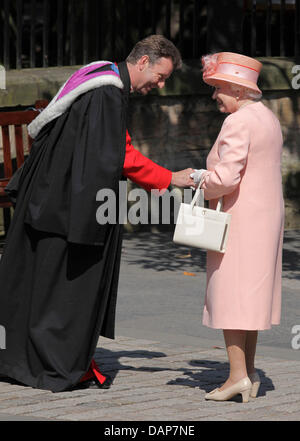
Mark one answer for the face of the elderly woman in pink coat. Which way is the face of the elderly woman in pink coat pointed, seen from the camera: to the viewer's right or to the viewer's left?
to the viewer's left

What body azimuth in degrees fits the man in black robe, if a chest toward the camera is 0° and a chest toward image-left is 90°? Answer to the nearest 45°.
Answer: approximately 270°

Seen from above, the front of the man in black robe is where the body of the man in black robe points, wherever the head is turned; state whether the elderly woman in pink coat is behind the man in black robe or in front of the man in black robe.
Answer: in front

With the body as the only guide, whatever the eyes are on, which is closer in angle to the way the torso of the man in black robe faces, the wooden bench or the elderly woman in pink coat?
the elderly woman in pink coat

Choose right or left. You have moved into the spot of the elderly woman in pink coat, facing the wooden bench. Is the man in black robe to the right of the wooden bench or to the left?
left

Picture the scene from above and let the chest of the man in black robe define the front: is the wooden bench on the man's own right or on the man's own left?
on the man's own left
